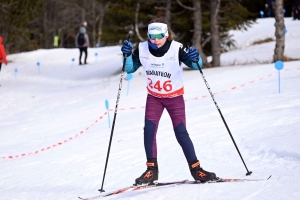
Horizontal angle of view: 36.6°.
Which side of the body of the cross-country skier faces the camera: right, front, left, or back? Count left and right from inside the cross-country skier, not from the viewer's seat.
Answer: front

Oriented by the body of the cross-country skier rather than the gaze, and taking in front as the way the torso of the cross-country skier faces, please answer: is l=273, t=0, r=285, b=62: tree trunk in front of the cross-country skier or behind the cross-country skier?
behind

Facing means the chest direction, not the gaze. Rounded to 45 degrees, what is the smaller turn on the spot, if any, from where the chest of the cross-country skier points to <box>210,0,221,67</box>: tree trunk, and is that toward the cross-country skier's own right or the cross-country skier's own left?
approximately 180°
